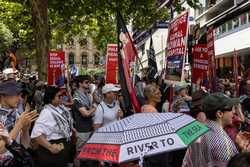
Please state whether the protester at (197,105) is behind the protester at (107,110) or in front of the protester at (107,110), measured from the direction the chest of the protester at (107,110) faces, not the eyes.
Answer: in front

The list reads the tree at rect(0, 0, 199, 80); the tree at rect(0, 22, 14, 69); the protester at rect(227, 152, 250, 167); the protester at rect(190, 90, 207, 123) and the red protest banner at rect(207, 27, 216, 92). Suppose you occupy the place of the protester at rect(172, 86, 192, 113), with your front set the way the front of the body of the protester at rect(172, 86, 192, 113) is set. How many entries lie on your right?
2

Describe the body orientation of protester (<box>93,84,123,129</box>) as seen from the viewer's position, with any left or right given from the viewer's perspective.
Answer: facing the viewer and to the right of the viewer

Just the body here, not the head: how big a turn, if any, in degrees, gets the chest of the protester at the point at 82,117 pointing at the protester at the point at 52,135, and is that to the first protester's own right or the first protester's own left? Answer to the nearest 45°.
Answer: approximately 90° to the first protester's own right
